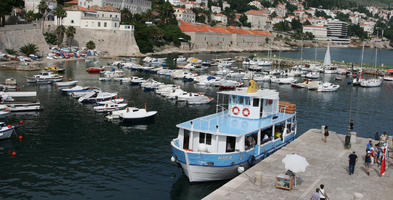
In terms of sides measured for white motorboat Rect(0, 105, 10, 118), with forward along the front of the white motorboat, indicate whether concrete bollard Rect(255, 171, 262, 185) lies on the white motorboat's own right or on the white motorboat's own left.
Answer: on the white motorboat's own right

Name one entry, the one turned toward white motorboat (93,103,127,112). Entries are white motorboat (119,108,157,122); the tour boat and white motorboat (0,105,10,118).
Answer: white motorboat (0,105,10,118)

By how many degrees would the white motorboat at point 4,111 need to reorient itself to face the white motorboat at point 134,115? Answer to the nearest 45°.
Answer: approximately 45° to its right

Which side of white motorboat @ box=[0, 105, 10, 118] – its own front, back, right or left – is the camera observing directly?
right

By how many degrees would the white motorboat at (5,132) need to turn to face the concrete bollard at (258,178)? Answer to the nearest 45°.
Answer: approximately 45° to its right

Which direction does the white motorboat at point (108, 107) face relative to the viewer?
to the viewer's right

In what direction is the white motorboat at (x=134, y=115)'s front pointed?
to the viewer's right

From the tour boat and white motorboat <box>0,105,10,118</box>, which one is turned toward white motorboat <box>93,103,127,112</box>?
white motorboat <box>0,105,10,118</box>

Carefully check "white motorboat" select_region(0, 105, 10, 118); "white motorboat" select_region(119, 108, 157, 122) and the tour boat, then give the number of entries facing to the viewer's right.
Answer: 2

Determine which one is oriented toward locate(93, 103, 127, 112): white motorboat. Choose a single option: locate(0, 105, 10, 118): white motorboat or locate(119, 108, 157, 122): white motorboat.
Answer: locate(0, 105, 10, 118): white motorboat

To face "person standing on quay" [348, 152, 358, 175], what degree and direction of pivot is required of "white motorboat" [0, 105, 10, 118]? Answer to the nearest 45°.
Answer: approximately 45° to its right

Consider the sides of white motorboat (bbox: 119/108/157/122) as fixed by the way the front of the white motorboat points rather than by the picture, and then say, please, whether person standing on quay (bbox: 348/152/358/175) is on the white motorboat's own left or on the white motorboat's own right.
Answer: on the white motorboat's own right

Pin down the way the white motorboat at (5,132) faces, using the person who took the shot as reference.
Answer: facing to the right of the viewer

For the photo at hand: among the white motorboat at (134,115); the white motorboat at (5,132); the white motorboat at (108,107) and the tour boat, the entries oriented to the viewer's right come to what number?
3

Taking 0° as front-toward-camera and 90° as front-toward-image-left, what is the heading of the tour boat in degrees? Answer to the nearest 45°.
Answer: approximately 45°

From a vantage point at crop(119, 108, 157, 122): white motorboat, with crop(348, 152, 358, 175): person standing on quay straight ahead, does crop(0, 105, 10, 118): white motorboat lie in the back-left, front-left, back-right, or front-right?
back-right
